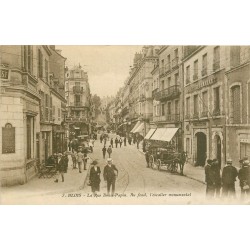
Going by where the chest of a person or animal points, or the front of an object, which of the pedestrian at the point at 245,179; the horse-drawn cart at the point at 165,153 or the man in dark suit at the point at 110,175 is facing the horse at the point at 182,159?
the horse-drawn cart

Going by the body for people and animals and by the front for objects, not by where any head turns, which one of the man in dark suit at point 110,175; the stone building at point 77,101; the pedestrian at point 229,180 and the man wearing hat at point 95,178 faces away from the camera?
the pedestrian

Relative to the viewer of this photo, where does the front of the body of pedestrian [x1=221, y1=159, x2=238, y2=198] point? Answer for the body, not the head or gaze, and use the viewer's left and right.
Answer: facing away from the viewer

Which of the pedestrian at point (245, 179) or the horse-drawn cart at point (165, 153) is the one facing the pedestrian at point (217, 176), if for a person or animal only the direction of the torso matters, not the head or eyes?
the horse-drawn cart

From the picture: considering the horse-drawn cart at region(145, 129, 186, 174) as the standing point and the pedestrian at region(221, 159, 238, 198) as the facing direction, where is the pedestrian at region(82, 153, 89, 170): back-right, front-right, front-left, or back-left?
back-right

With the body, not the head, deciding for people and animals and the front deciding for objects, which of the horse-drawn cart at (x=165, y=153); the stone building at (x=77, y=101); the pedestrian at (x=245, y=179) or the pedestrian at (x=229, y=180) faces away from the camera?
the pedestrian at (x=229, y=180)

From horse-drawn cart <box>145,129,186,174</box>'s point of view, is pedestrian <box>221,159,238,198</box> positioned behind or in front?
in front

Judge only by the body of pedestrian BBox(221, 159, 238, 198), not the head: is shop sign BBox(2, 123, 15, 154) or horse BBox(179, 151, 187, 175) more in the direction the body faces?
the horse

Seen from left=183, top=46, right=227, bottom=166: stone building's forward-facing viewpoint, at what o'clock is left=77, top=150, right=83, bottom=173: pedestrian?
The pedestrian is roughly at 1 o'clock from the stone building.
